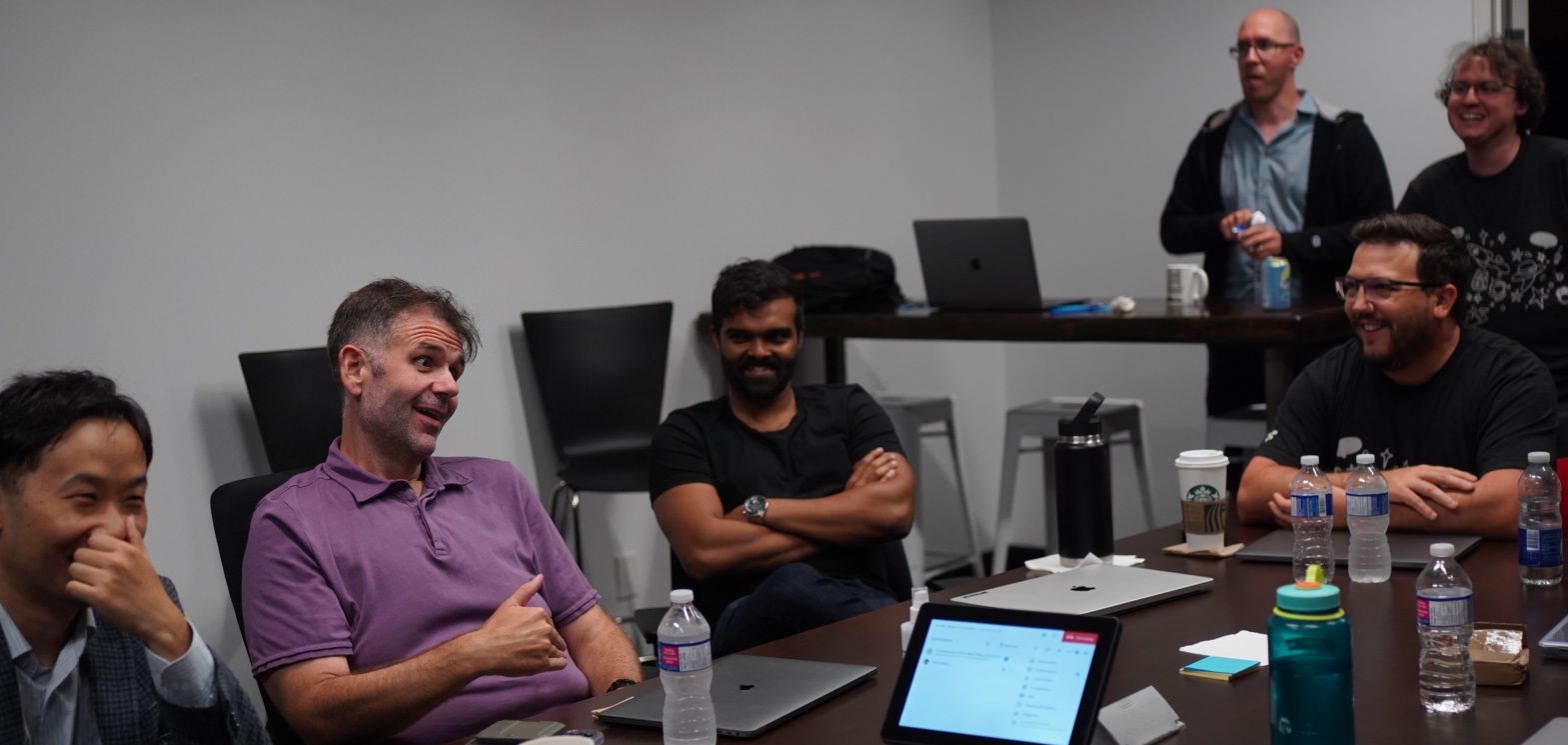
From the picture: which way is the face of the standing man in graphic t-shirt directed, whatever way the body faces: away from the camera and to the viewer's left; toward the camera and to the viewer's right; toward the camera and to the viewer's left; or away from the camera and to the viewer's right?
toward the camera and to the viewer's left

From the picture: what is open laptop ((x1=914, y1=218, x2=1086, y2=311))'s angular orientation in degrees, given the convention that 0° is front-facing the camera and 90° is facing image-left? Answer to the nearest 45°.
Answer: approximately 225°

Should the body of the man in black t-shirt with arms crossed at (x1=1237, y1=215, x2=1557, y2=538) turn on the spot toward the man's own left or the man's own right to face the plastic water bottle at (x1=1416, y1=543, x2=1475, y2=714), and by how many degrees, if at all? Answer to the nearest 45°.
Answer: approximately 45° to the man's own left

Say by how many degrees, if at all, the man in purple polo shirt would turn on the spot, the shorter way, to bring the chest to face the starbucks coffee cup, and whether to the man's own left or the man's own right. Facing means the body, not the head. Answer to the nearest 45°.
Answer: approximately 45° to the man's own left

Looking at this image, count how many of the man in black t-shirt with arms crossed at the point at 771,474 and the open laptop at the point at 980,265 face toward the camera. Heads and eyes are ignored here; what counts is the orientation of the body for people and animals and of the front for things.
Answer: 1

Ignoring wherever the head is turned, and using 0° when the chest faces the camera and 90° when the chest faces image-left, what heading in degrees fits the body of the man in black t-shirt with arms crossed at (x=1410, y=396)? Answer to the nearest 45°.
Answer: approximately 45°

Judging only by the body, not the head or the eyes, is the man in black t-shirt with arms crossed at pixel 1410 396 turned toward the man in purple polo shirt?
yes

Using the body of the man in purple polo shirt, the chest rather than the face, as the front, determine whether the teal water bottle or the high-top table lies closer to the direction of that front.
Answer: the teal water bottle

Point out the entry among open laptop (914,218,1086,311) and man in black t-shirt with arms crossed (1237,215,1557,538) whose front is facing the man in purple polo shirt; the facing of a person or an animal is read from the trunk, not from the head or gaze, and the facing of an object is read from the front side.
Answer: the man in black t-shirt with arms crossed

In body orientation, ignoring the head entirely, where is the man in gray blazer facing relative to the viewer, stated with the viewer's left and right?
facing the viewer and to the right of the viewer

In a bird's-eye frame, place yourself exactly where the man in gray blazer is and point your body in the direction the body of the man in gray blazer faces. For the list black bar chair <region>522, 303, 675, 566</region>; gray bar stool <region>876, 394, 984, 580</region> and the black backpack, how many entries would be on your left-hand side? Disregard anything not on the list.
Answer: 3

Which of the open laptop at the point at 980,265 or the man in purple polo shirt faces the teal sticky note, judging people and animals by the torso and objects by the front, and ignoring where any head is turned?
the man in purple polo shirt

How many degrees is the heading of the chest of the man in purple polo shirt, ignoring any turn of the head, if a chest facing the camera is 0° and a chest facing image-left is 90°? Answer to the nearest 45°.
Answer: approximately 315°

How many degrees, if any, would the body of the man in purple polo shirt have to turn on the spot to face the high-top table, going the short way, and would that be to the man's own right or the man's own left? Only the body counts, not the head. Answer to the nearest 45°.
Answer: approximately 90° to the man's own left

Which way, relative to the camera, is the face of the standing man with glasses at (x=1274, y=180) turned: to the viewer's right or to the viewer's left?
to the viewer's left

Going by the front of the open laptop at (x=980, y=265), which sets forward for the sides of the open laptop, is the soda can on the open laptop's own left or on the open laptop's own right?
on the open laptop's own right
